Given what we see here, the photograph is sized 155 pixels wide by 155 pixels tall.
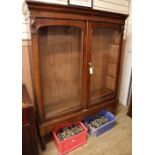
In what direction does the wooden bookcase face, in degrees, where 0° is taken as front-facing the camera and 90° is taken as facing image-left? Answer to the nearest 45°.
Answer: approximately 315°
